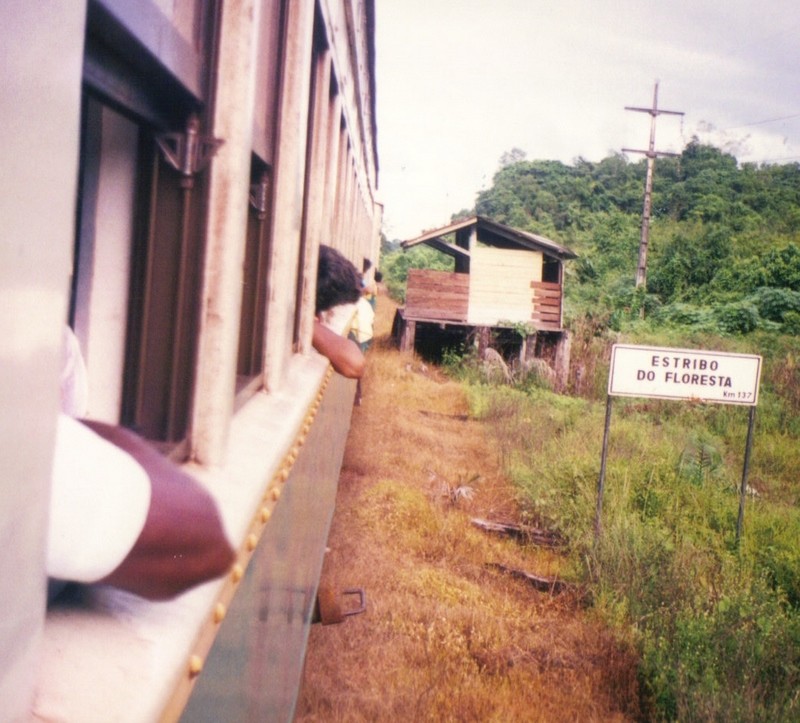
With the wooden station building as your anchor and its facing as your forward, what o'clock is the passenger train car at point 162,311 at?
The passenger train car is roughly at 9 o'clock from the wooden station building.

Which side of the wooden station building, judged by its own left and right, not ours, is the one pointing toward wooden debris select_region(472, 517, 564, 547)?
left

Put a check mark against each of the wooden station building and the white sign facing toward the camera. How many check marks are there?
1

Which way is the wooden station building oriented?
to the viewer's left

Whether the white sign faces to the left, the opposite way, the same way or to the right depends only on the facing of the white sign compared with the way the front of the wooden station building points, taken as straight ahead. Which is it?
to the left

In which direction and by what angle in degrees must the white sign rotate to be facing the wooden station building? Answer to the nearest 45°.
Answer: approximately 180°

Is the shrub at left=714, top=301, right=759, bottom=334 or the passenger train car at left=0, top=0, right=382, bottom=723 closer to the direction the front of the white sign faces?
the passenger train car

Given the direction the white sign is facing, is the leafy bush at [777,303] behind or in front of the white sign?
behind

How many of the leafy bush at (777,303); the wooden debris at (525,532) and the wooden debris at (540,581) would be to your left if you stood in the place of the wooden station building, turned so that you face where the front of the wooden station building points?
2

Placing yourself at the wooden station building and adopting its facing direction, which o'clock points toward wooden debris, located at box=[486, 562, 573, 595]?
The wooden debris is roughly at 9 o'clock from the wooden station building.
